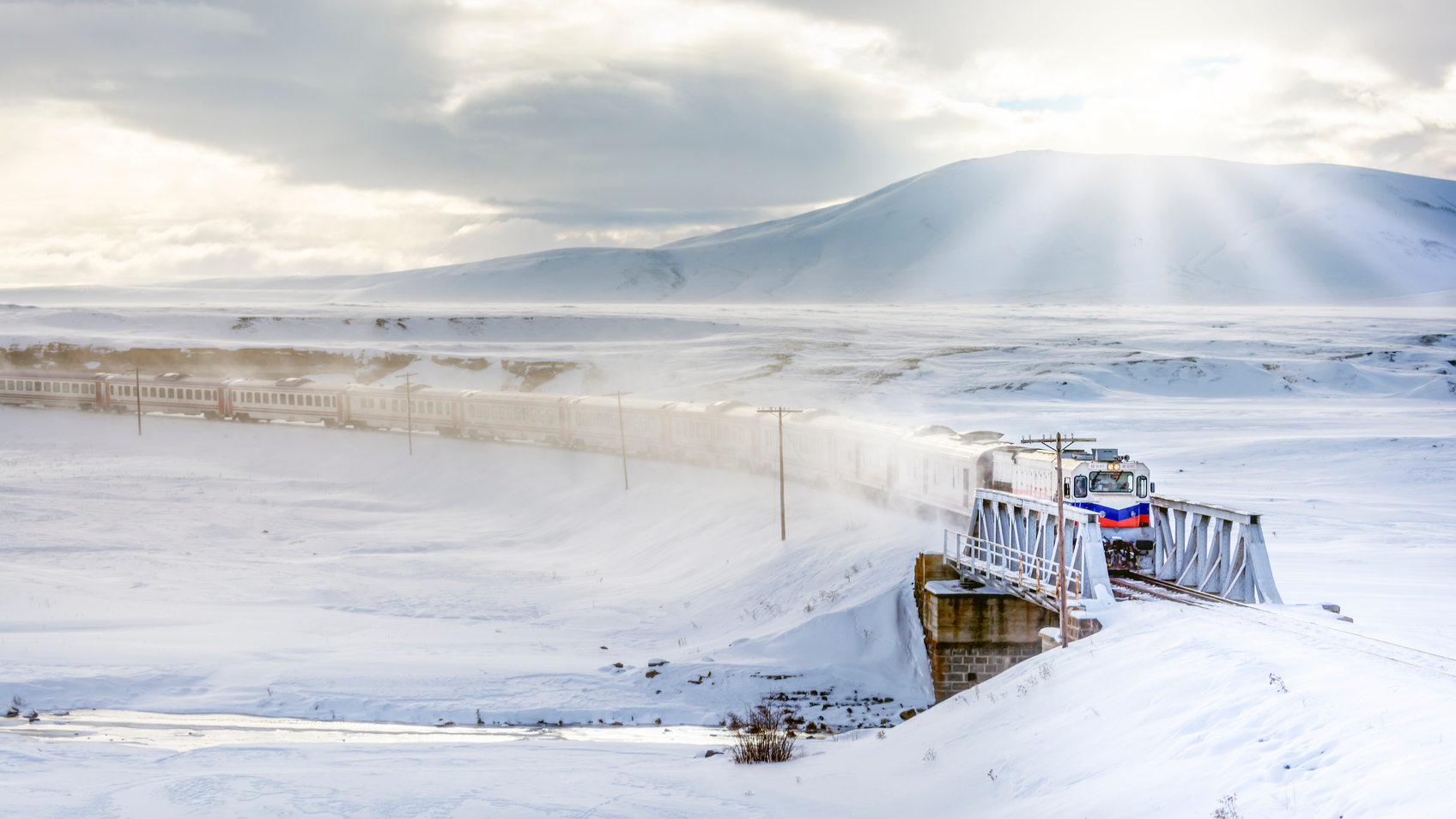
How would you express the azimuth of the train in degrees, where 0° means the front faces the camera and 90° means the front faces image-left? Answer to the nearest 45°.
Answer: approximately 315°
